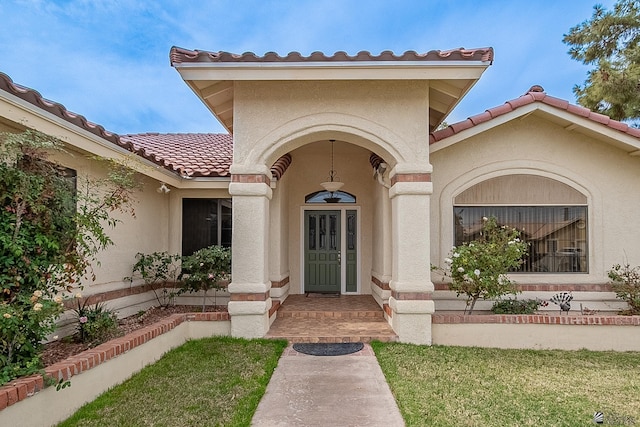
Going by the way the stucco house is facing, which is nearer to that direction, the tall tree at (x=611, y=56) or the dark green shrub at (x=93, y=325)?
the dark green shrub

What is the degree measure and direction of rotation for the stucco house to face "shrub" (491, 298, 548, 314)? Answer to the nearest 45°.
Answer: approximately 90° to its left

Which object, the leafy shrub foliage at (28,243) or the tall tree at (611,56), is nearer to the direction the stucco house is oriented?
the leafy shrub foliage

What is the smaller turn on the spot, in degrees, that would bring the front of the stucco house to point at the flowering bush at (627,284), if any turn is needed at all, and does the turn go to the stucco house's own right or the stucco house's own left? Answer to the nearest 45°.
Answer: approximately 90° to the stucco house's own left

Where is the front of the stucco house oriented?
toward the camera

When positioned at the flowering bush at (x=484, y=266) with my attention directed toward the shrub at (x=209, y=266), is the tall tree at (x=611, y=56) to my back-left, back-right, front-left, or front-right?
back-right

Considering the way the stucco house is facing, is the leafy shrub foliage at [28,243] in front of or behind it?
in front
